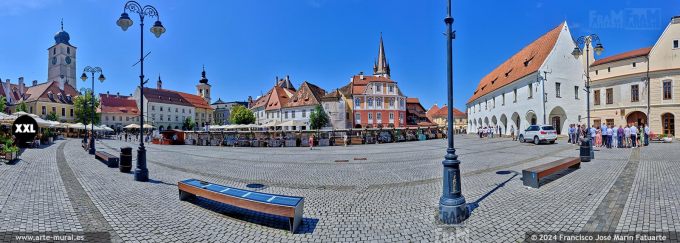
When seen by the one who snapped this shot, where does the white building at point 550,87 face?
facing the viewer and to the left of the viewer

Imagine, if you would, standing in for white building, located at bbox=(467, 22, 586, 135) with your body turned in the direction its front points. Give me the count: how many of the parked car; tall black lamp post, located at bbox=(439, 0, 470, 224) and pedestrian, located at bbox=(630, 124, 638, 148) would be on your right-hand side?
0

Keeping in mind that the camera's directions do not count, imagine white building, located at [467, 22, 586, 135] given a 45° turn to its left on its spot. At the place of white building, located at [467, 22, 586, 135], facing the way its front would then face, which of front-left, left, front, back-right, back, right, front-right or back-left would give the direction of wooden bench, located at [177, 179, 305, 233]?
front

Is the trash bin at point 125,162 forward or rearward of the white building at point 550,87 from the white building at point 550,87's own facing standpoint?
forward

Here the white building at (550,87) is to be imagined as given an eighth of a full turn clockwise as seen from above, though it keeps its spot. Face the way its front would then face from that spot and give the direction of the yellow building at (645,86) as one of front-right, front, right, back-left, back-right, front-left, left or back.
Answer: back

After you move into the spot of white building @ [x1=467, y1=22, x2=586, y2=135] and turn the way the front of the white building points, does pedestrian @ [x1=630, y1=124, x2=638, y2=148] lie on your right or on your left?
on your left

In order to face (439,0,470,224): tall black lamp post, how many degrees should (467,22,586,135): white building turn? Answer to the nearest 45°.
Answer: approximately 45° to its left

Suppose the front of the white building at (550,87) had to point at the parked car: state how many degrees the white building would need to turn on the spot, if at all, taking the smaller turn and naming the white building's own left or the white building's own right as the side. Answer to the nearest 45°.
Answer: approximately 45° to the white building's own left
